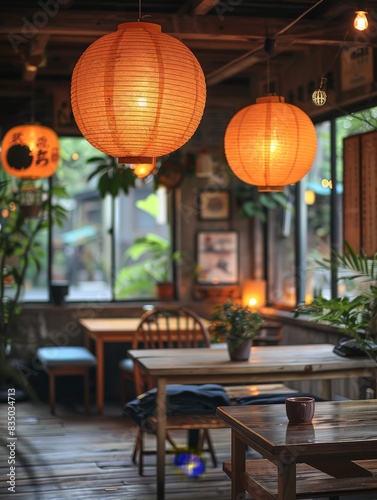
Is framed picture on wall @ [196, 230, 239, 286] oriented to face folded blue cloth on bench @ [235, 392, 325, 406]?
yes

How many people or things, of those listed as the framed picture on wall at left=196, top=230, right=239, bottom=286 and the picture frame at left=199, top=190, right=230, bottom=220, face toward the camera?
2

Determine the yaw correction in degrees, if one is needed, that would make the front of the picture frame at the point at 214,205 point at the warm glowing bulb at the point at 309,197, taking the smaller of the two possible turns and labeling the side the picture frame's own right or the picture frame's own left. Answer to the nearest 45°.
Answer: approximately 45° to the picture frame's own left

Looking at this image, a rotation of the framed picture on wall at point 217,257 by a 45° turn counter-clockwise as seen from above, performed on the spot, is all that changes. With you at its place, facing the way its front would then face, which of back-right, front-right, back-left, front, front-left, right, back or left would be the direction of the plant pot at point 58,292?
back-right

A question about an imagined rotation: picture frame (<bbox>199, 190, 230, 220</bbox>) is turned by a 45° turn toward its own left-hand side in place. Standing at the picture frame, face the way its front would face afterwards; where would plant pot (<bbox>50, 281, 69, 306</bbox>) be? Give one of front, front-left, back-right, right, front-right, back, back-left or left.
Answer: back-right

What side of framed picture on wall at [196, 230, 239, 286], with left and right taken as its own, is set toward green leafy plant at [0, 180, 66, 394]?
right

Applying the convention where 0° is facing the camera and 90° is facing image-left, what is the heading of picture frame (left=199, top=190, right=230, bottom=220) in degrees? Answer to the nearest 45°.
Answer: approximately 0°

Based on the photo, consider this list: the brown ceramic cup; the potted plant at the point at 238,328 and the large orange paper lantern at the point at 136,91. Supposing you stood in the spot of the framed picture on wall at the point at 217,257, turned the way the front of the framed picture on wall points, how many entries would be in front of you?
3

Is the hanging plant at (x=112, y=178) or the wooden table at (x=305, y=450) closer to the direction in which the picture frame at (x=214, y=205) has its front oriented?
the wooden table

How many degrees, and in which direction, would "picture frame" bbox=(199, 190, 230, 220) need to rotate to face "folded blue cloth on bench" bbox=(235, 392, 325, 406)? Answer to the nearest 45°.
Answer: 0° — it already faces it

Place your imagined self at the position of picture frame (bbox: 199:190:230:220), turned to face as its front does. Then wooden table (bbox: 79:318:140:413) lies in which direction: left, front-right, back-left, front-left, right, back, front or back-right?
front-right

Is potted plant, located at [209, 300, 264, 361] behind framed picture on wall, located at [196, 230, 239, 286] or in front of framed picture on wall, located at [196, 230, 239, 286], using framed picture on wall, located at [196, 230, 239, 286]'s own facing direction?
in front
